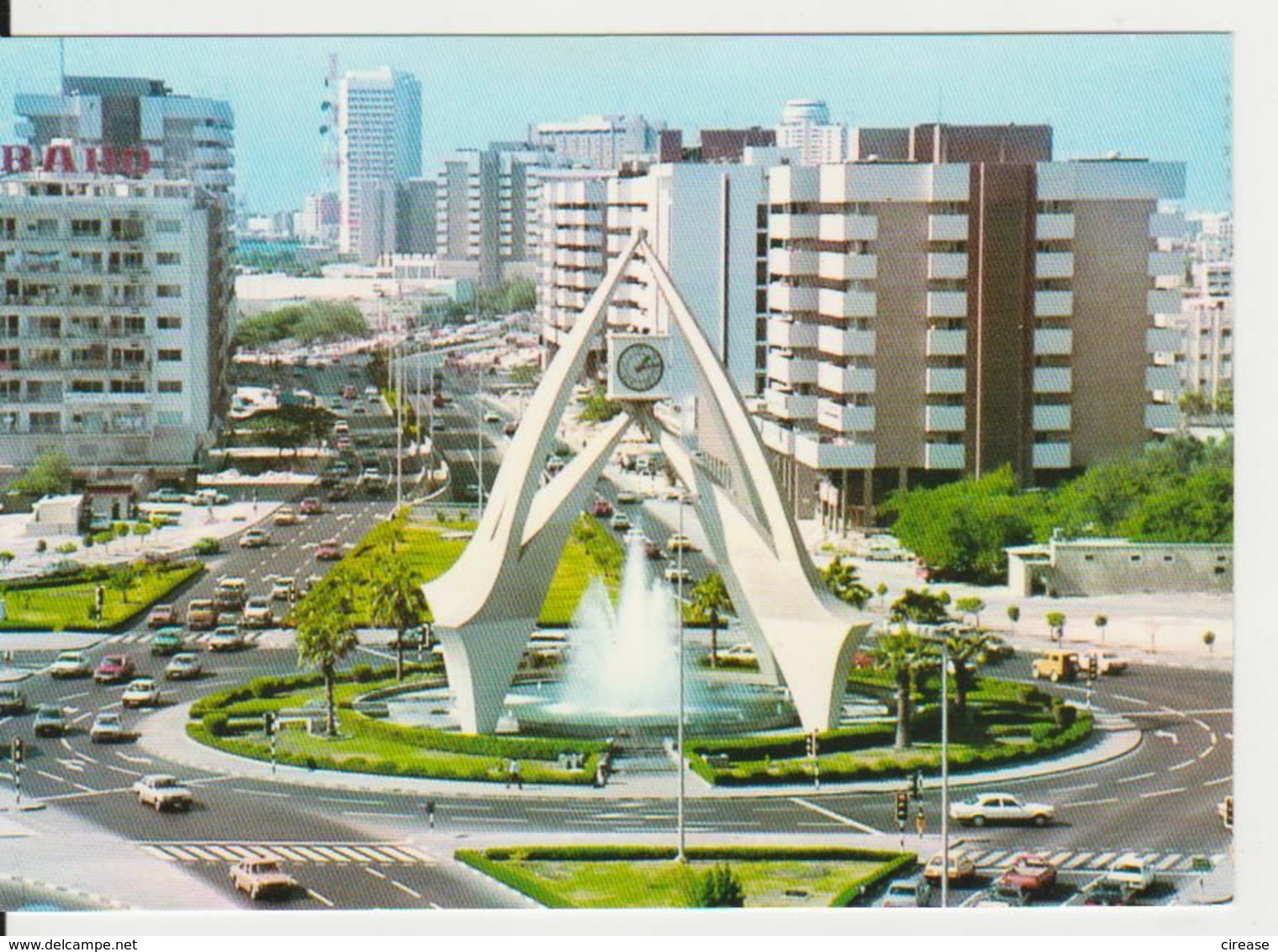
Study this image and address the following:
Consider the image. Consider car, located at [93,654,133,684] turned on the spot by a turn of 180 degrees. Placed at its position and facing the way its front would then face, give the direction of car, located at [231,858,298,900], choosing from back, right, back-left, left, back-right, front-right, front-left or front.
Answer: back-right

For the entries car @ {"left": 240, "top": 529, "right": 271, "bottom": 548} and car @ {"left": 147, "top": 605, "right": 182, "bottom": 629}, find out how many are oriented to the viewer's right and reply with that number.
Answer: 0

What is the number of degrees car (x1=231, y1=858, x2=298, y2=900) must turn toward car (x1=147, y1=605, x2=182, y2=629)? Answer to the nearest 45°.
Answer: approximately 135° to its left

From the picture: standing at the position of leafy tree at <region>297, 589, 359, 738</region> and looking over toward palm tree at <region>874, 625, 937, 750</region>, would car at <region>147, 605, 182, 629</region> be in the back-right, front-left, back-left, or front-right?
back-left

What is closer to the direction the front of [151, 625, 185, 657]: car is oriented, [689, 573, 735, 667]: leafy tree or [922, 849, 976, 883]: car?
the car

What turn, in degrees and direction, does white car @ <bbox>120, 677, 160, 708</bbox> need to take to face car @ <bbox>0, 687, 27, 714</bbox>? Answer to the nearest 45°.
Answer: approximately 45° to its right

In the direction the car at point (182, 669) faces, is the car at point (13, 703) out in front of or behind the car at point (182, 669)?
in front

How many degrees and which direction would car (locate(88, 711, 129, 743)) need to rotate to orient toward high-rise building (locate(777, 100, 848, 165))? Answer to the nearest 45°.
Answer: approximately 180°

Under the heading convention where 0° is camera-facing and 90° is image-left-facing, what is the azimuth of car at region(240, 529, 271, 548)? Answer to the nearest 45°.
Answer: approximately 45°

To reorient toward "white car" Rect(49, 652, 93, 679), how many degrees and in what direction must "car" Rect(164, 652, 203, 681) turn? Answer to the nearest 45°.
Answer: approximately 45° to its right

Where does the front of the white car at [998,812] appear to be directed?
to the viewer's right

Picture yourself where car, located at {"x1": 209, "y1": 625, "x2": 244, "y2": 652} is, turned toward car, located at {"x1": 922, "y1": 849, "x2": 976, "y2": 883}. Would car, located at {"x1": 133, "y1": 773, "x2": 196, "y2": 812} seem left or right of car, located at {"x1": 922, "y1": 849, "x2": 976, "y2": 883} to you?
right

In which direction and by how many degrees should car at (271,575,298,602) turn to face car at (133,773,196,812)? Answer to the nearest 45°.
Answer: approximately 45° to its left
